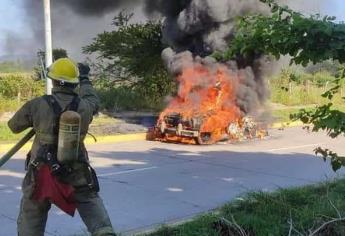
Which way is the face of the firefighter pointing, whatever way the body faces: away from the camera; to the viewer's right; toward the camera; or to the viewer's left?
away from the camera

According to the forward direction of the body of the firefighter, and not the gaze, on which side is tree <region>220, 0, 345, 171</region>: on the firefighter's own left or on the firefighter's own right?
on the firefighter's own right

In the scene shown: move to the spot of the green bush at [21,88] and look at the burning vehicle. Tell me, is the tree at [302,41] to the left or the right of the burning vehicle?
right

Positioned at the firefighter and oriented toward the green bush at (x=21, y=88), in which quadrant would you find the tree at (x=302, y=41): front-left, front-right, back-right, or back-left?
back-right

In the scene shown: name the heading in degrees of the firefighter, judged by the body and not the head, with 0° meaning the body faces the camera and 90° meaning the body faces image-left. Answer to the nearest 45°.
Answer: approximately 180°

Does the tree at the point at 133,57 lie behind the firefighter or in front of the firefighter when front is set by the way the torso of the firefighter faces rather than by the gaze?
in front

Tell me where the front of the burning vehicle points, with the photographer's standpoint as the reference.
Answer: facing the viewer and to the left of the viewer

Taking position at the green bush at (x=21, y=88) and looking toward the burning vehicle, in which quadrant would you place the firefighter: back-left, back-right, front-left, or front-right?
front-right

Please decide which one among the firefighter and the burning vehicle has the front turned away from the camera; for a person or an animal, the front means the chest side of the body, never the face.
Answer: the firefighter

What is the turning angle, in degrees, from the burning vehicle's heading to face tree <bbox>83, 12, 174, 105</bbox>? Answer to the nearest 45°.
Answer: approximately 90° to its right

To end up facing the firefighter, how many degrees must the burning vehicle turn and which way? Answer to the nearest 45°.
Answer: approximately 45° to its left
